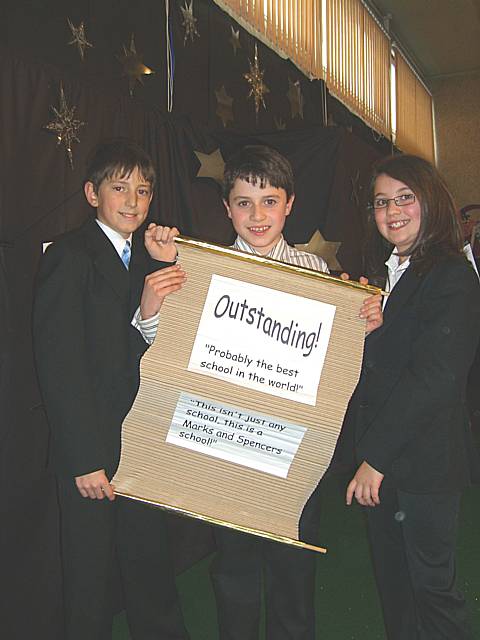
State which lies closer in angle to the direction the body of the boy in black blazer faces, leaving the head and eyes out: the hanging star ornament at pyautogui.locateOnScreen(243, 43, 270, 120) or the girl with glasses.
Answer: the girl with glasses

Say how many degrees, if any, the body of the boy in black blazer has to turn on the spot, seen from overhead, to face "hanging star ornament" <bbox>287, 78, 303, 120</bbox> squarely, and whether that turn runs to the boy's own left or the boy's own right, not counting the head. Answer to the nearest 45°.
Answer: approximately 90° to the boy's own left

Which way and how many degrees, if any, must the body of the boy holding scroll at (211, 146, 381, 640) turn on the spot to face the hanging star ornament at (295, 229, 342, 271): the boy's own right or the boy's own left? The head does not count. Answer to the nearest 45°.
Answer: approximately 180°
